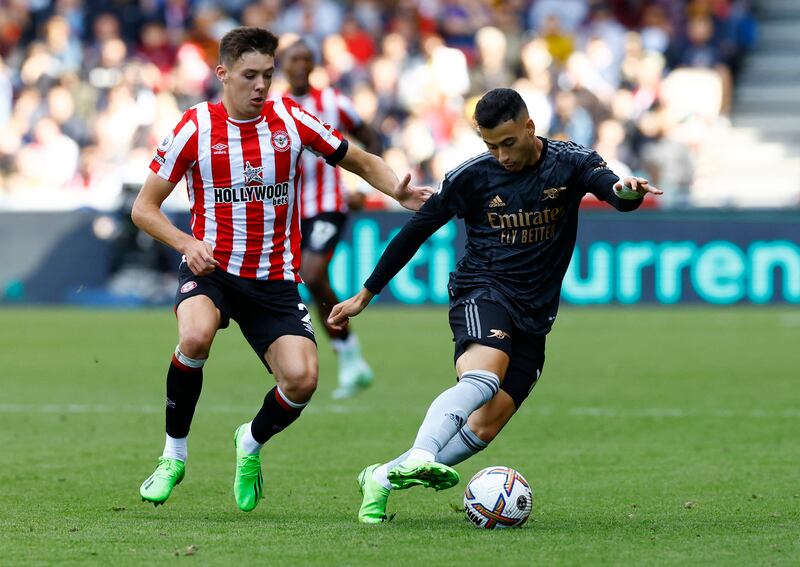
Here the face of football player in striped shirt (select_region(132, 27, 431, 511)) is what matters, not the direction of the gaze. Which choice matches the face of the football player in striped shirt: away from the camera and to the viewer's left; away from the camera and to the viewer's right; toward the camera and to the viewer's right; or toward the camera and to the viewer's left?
toward the camera and to the viewer's right

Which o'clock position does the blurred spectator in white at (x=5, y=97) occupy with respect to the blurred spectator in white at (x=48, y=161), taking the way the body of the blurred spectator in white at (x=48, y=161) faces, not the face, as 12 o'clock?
the blurred spectator in white at (x=5, y=97) is roughly at 5 o'clock from the blurred spectator in white at (x=48, y=161).

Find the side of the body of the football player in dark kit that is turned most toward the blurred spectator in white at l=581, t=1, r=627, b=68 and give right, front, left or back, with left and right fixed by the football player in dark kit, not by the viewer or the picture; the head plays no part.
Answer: back

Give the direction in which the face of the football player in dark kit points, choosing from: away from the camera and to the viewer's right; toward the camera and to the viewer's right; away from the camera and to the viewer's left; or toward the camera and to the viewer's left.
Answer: toward the camera and to the viewer's left

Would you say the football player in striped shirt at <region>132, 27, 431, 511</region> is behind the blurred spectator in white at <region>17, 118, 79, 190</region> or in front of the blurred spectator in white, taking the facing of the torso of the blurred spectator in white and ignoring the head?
in front

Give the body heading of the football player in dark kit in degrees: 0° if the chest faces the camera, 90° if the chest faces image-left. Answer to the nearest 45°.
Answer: approximately 0°

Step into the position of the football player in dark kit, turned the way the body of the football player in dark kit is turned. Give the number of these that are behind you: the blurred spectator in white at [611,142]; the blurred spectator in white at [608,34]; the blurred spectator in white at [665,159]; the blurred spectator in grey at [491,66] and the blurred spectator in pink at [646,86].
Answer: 5

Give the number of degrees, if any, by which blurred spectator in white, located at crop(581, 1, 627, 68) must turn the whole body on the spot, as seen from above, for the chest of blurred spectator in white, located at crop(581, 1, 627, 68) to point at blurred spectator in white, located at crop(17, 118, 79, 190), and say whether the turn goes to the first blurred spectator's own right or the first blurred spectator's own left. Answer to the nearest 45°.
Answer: approximately 90° to the first blurred spectator's own right

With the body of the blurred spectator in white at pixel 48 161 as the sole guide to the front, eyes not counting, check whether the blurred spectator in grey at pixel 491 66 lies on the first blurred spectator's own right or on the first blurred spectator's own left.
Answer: on the first blurred spectator's own left

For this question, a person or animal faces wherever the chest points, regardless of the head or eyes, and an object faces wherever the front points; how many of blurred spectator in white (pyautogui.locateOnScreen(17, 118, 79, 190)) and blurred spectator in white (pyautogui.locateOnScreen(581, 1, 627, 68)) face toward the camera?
2
